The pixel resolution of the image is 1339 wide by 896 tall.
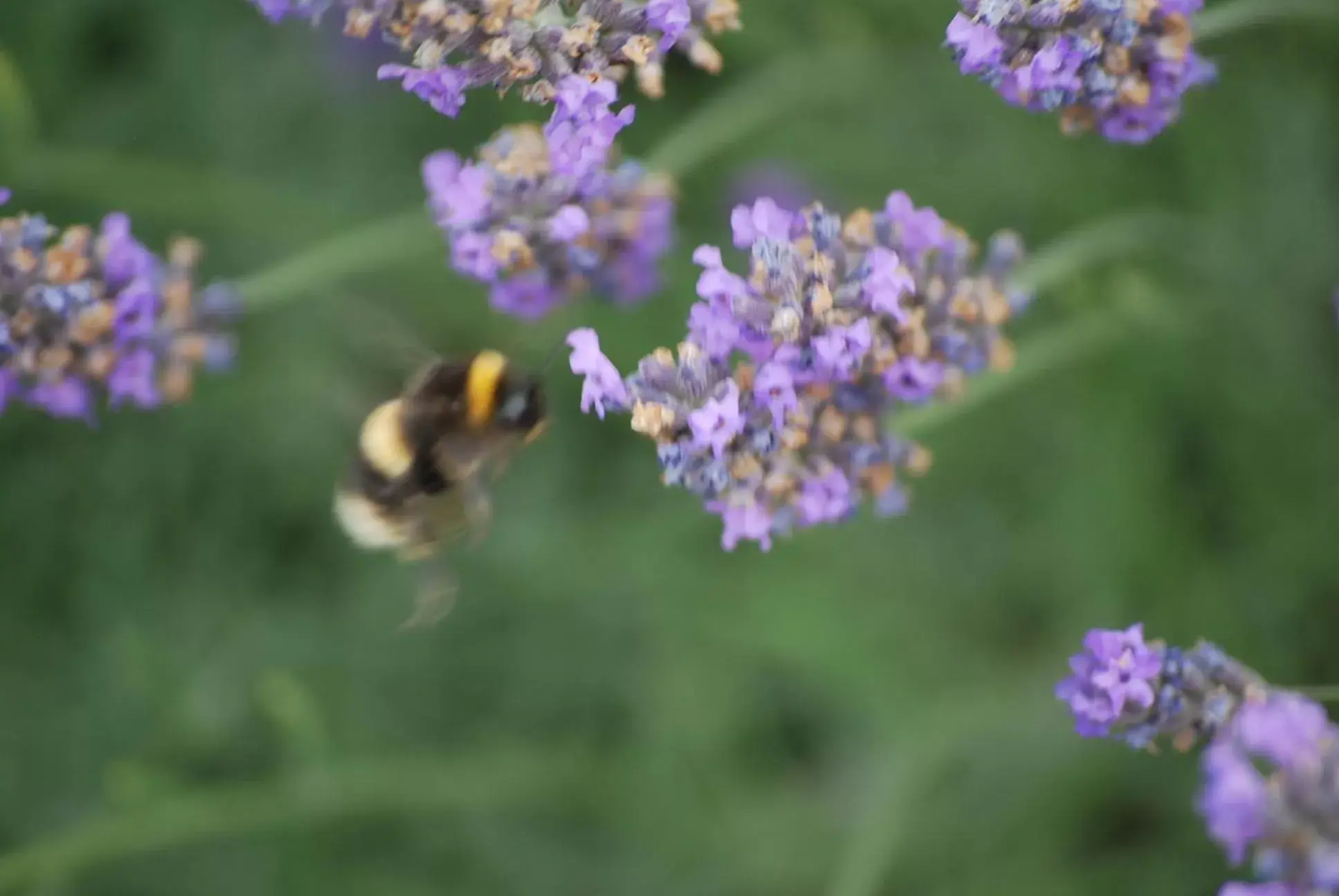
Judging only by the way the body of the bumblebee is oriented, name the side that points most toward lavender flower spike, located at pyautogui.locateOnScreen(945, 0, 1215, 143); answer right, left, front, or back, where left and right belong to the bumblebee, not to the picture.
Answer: front

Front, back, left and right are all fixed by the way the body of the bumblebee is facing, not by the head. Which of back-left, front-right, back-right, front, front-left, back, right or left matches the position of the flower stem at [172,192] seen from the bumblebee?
left

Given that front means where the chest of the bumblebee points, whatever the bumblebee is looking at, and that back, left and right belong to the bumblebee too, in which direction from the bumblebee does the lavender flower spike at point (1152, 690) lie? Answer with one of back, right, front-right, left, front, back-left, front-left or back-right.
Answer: front-right

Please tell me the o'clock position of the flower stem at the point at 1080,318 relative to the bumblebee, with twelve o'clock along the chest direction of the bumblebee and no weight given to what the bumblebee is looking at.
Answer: The flower stem is roughly at 12 o'clock from the bumblebee.

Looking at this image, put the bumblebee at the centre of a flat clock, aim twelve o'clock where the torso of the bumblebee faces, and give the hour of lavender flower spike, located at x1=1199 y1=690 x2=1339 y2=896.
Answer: The lavender flower spike is roughly at 2 o'clock from the bumblebee.

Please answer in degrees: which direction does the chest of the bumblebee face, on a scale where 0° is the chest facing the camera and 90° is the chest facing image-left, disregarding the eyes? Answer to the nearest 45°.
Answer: approximately 270°
